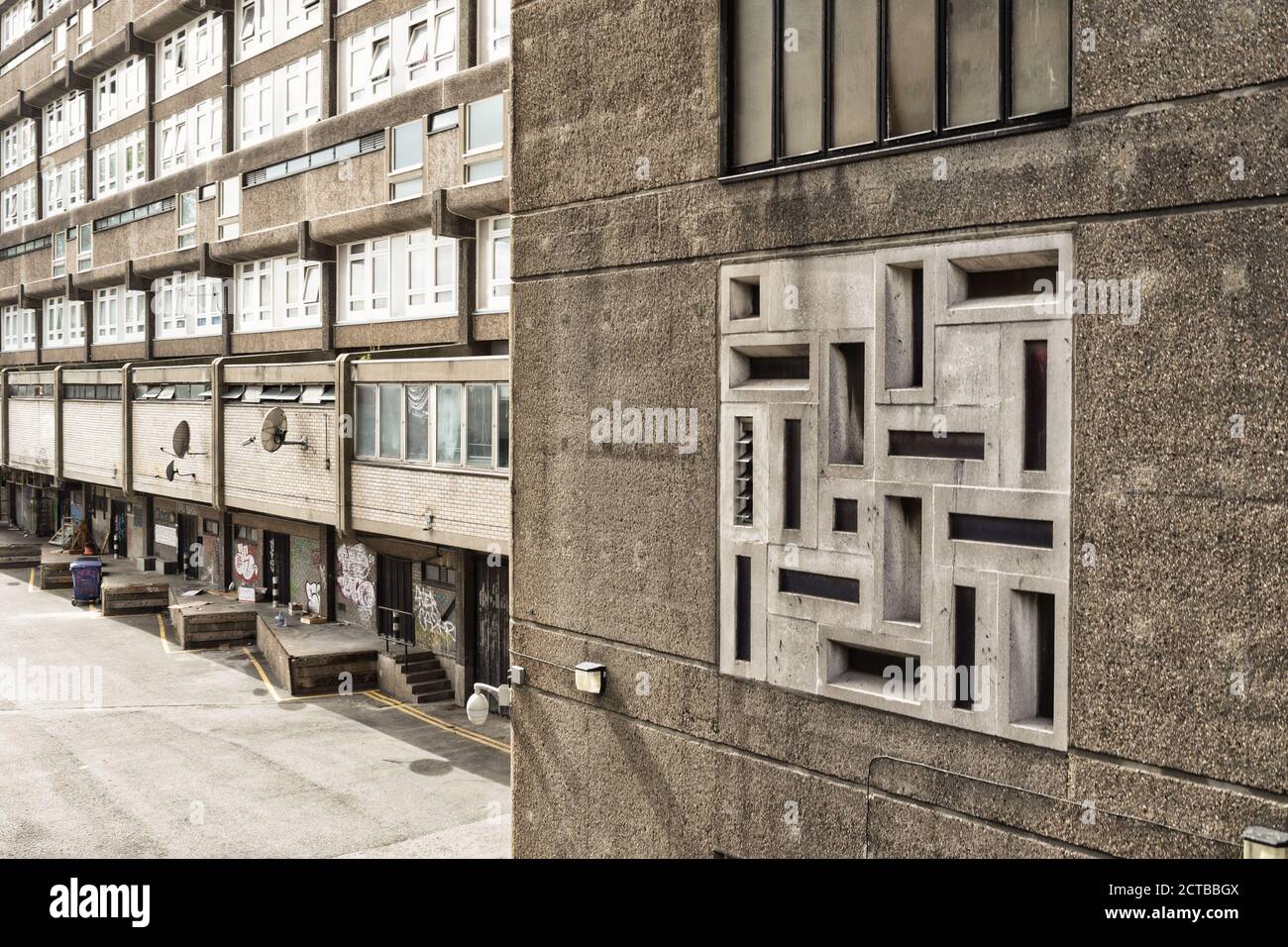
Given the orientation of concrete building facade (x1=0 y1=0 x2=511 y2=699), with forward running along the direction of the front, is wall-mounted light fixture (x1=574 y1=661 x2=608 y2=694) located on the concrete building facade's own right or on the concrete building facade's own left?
on the concrete building facade's own left

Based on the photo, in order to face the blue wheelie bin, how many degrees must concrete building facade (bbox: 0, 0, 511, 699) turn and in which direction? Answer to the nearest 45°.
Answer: approximately 90° to its right

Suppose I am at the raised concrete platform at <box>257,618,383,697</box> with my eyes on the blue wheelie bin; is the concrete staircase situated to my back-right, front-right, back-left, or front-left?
back-right

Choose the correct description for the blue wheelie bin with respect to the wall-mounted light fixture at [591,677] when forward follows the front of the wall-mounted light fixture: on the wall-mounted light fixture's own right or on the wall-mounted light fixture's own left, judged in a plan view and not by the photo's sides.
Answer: on the wall-mounted light fixture's own right

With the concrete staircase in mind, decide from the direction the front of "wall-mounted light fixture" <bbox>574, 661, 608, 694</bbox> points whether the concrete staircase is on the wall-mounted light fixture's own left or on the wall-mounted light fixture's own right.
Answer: on the wall-mounted light fixture's own right

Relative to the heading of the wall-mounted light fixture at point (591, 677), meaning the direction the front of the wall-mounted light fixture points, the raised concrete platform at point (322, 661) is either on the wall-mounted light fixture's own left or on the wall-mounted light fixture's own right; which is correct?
on the wall-mounted light fixture's own right
